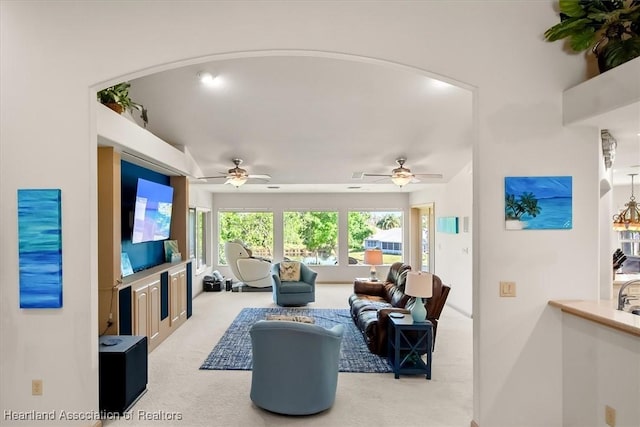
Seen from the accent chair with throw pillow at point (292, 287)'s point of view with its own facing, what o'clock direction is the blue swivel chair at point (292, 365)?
The blue swivel chair is roughly at 12 o'clock from the accent chair with throw pillow.

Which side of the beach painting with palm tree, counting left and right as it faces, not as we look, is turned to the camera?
front

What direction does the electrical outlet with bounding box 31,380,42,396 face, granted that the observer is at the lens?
facing the viewer

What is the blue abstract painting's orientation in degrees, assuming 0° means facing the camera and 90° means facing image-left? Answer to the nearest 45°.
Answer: approximately 0°

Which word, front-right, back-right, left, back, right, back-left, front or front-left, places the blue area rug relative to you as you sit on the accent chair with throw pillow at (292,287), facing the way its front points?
front

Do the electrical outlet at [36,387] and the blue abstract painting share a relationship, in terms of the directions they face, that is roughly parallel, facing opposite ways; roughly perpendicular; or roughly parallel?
roughly parallel

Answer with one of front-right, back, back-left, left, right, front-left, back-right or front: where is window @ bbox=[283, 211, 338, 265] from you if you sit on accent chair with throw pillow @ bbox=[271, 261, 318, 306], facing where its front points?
back

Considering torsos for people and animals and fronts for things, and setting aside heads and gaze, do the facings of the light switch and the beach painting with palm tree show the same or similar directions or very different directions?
same or similar directions

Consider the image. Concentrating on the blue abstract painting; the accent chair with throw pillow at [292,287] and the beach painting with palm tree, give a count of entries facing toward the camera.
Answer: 3

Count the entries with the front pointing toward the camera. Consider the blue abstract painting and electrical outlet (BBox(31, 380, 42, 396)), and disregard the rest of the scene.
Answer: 2

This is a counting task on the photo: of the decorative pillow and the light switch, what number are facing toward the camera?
2

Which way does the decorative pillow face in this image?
toward the camera
